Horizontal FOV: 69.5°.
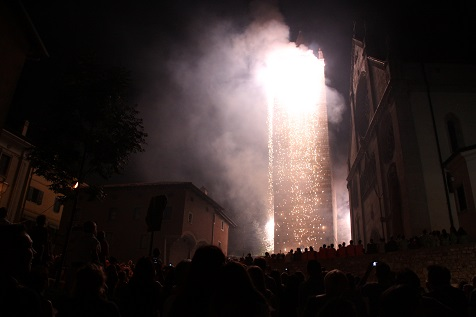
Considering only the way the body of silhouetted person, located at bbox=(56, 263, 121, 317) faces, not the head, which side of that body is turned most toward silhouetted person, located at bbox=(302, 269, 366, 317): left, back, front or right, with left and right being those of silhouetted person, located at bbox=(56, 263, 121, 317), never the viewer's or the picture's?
right

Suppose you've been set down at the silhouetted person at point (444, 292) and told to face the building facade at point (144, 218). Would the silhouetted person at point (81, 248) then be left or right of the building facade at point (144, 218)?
left

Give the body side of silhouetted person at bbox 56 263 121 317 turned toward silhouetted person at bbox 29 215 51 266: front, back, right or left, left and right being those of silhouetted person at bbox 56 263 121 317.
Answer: front

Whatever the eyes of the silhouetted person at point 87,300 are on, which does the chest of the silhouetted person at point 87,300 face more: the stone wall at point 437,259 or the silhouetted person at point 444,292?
the stone wall

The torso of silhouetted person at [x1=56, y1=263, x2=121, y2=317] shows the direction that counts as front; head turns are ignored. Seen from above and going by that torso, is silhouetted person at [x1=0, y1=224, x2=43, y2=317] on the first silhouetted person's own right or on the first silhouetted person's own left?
on the first silhouetted person's own left

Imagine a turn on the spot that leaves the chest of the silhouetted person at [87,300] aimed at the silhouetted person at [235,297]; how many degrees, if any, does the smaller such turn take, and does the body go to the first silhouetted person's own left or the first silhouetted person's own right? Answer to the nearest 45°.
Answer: approximately 135° to the first silhouetted person's own right

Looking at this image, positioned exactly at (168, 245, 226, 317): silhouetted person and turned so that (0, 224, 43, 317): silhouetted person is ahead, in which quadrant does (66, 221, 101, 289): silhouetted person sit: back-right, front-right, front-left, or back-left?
front-right

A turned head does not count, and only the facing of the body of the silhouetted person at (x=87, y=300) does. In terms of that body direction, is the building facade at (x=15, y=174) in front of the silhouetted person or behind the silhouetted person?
in front

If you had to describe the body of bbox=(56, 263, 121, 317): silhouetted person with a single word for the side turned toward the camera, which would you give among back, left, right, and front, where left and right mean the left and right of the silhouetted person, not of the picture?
back

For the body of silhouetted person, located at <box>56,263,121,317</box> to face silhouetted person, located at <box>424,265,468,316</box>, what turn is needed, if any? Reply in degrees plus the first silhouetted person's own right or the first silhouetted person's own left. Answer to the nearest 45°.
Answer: approximately 90° to the first silhouetted person's own right

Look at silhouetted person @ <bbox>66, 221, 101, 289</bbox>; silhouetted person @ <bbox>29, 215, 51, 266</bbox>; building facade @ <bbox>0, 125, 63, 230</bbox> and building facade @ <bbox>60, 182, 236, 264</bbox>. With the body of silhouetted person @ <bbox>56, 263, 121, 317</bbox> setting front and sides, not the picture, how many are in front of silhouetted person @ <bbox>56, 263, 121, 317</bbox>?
4

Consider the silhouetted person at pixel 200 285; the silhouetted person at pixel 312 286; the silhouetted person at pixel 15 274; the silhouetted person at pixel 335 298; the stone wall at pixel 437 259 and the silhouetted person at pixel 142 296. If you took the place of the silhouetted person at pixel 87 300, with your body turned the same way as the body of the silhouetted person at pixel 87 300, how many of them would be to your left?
1

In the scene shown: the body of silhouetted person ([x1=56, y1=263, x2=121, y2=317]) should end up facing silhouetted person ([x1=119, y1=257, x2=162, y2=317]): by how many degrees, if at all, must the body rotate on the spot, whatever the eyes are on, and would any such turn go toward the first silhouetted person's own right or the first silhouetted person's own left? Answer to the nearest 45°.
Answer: approximately 45° to the first silhouetted person's own right

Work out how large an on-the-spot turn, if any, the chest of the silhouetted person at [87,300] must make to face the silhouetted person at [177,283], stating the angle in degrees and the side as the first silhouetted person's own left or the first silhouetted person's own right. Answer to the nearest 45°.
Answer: approximately 90° to the first silhouetted person's own right

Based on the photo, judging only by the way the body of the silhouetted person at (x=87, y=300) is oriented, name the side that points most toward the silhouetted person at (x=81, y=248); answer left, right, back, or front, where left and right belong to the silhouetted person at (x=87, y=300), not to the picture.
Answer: front
